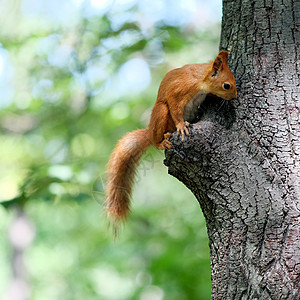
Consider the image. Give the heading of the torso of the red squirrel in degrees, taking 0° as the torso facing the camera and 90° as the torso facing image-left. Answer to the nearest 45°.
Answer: approximately 270°
